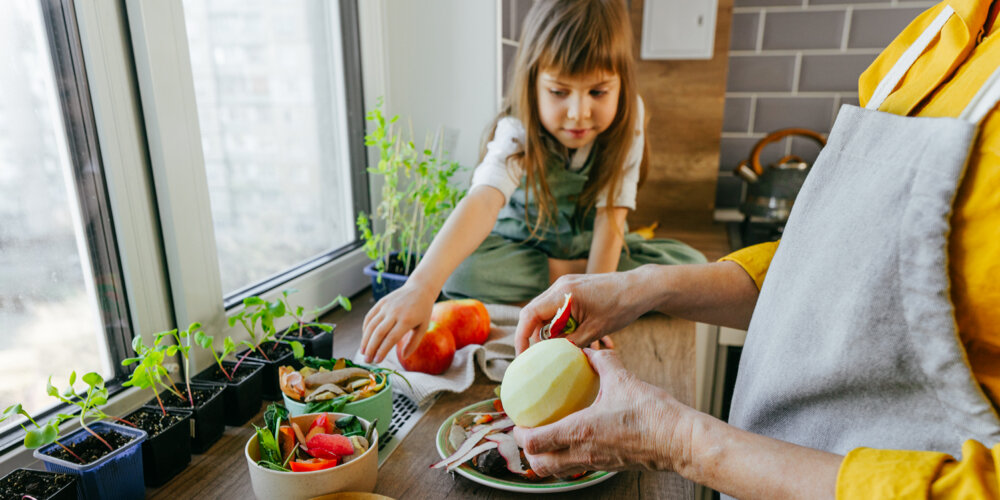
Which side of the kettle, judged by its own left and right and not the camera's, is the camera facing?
left

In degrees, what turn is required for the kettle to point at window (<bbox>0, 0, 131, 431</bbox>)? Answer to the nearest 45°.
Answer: approximately 45° to its left

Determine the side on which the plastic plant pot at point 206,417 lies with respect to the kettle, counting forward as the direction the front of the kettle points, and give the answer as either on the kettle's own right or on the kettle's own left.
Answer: on the kettle's own left

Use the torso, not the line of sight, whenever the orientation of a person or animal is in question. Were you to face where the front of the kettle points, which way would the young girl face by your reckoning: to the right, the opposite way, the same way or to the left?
to the left

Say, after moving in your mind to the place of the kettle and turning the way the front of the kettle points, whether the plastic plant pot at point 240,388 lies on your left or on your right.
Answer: on your left

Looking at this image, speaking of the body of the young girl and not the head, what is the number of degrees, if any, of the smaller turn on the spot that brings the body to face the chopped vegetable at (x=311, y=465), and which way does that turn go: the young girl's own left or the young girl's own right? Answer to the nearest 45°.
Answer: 0° — they already face it

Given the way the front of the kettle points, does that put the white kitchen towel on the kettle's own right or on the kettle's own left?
on the kettle's own left

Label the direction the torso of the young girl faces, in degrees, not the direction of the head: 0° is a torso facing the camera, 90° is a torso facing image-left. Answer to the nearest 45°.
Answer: approximately 0°

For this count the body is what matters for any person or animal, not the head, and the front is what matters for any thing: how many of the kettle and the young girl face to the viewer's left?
1
